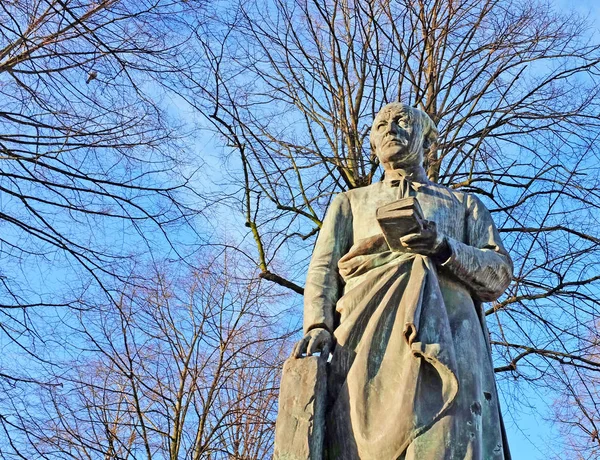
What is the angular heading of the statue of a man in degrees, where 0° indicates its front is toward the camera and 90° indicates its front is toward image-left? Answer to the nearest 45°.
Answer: approximately 0°
